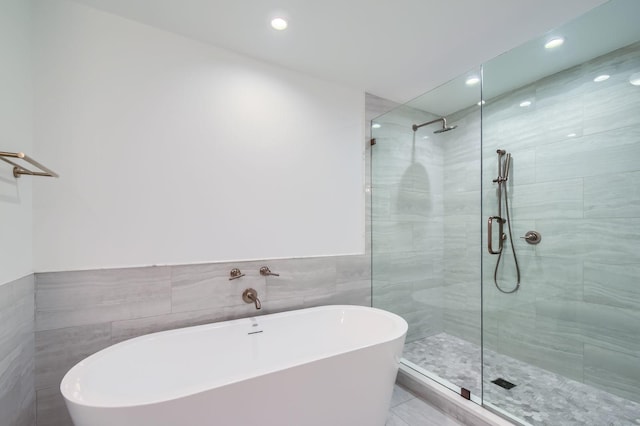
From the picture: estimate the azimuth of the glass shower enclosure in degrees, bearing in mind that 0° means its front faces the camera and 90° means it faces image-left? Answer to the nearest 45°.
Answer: approximately 45°

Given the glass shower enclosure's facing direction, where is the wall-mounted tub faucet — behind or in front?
in front

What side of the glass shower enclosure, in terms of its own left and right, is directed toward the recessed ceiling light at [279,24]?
front

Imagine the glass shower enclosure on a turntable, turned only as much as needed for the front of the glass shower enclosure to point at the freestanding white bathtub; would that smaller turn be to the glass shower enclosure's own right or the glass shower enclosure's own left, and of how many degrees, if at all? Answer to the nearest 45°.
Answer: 0° — it already faces it
